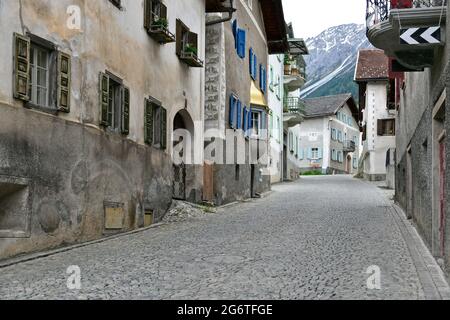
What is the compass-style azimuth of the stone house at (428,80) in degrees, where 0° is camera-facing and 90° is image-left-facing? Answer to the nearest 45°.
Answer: approximately 90°

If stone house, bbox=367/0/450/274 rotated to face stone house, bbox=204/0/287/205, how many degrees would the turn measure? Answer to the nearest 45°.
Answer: approximately 45° to its right

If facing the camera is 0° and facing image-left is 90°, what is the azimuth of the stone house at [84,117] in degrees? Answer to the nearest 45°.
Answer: approximately 315°

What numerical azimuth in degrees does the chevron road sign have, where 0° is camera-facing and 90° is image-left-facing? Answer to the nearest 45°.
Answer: approximately 0°

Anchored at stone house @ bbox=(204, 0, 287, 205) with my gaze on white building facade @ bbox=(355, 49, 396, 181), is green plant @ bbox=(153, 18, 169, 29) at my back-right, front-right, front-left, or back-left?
back-right

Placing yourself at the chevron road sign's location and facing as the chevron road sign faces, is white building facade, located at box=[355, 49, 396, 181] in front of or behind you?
behind

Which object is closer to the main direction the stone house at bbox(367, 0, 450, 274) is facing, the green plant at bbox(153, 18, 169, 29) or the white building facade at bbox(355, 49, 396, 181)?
the green plant

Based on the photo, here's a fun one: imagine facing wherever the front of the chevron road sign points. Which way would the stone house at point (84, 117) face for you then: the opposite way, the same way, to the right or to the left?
to the left

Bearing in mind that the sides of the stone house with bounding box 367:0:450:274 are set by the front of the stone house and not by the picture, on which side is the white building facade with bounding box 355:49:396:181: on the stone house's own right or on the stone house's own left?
on the stone house's own right
